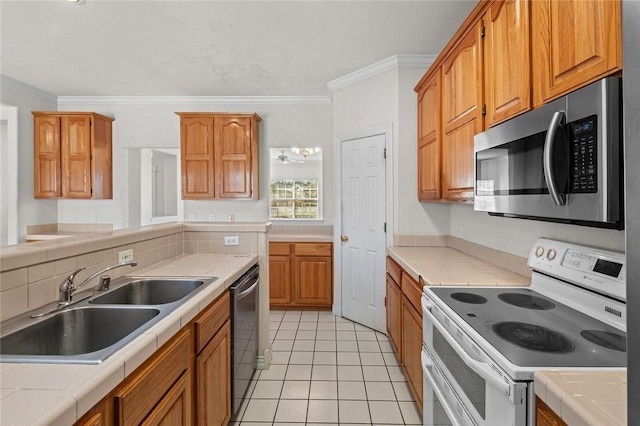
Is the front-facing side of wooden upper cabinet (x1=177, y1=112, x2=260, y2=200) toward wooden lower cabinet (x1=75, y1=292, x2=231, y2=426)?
yes

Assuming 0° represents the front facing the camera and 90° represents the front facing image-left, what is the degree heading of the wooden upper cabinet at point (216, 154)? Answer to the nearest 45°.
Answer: approximately 0°

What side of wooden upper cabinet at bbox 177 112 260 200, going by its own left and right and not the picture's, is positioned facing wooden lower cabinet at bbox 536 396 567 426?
front

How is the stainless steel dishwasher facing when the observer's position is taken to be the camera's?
facing to the right of the viewer

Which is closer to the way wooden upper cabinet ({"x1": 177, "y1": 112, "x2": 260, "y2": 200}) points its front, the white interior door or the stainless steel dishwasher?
the stainless steel dishwasher

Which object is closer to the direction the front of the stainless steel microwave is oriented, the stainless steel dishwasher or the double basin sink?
the double basin sink

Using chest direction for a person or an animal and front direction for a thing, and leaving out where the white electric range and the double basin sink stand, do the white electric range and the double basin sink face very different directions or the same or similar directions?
very different directions

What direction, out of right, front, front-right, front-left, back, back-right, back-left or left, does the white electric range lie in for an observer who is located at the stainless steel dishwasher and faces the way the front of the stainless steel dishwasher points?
front-right

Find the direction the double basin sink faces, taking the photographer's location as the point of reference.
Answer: facing to the right of the viewer

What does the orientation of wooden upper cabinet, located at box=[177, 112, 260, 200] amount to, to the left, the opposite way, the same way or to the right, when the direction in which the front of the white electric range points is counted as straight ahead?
to the left

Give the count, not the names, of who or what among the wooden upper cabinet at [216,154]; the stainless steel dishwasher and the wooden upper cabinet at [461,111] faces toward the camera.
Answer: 1

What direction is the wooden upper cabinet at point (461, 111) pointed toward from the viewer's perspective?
to the viewer's left

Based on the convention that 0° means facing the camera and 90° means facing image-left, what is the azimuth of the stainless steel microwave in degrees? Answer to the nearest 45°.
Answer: approximately 45°
